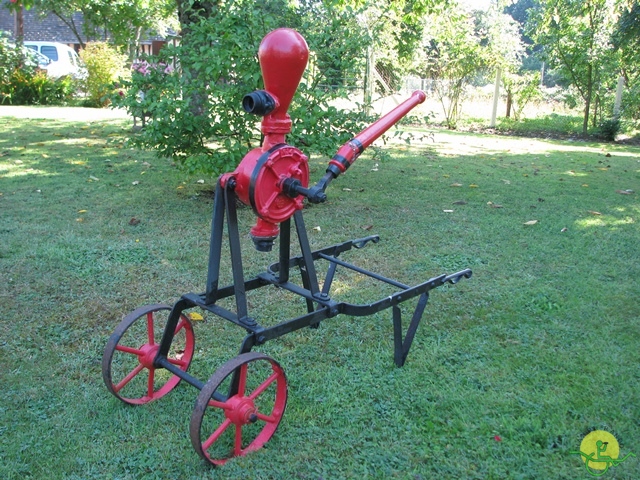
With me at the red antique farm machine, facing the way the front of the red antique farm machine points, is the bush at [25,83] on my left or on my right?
on my right

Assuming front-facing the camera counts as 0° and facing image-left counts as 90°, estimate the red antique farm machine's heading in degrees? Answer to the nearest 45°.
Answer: approximately 45°

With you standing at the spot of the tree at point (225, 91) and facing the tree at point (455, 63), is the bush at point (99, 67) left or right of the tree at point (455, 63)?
left

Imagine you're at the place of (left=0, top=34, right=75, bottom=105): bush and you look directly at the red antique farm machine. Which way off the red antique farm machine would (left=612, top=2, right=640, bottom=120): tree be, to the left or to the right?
left

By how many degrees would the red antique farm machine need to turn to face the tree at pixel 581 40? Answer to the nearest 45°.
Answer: approximately 180°

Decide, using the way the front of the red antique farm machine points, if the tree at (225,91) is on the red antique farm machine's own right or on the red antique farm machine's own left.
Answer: on the red antique farm machine's own right

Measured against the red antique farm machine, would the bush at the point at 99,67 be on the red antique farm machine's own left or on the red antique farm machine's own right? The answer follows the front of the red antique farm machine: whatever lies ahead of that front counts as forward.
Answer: on the red antique farm machine's own right

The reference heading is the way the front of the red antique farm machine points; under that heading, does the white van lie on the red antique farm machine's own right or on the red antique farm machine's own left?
on the red antique farm machine's own right

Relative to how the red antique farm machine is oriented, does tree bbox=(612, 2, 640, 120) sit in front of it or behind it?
behind
